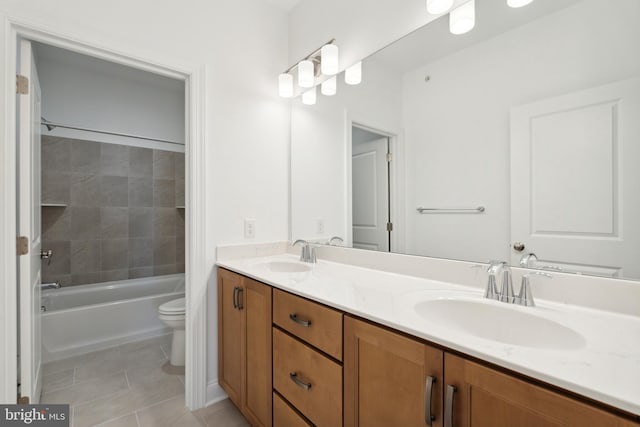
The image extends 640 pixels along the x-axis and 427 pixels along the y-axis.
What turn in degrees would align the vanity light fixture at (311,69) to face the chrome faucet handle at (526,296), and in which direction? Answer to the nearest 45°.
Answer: approximately 90° to its left

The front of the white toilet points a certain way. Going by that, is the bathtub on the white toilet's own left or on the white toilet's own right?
on the white toilet's own right

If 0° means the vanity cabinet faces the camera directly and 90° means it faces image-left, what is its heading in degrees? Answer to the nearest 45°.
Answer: approximately 45°

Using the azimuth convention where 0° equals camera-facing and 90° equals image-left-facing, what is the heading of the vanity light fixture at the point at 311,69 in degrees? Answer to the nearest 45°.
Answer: approximately 45°

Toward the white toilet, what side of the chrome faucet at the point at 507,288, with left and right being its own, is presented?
right

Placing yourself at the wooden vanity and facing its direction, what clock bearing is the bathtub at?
The bathtub is roughly at 2 o'clock from the wooden vanity.

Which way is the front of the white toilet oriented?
to the viewer's left

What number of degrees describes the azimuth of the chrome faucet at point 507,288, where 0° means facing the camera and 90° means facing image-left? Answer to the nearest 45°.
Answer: approximately 0°

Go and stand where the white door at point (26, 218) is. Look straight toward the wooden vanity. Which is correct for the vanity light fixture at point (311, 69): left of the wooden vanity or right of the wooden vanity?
left

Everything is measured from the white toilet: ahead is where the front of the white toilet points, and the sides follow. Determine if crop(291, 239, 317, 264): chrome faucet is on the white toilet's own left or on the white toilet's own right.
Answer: on the white toilet's own left
